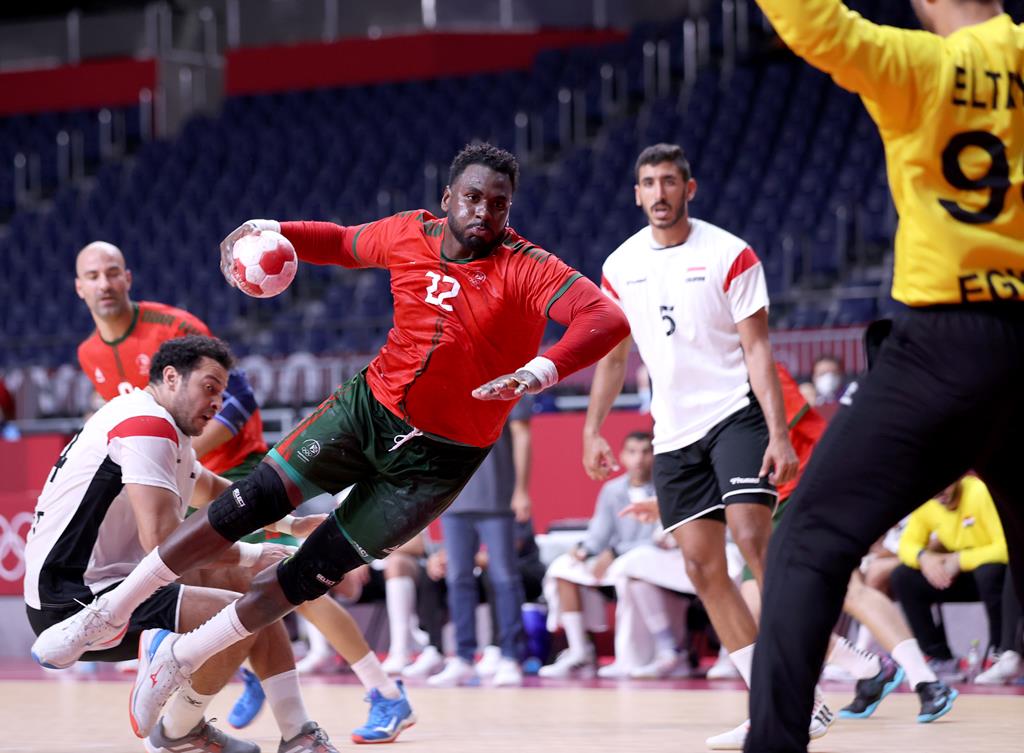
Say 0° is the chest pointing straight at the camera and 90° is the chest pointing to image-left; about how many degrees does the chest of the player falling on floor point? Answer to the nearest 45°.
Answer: approximately 270°

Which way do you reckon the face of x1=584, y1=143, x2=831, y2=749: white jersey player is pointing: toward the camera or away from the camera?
toward the camera

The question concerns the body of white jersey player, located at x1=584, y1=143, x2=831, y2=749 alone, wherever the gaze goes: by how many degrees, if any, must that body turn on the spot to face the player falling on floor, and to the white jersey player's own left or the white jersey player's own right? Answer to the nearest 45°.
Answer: approximately 45° to the white jersey player's own right

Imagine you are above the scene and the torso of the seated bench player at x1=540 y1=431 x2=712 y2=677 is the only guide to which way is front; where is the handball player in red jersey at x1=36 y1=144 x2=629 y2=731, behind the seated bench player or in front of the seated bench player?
in front

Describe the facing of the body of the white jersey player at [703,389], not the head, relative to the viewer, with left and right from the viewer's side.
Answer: facing the viewer

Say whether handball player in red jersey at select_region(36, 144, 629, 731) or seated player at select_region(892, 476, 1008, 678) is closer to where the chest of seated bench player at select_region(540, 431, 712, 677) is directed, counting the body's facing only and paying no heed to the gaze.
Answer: the handball player in red jersey

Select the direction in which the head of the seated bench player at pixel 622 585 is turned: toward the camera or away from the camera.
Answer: toward the camera

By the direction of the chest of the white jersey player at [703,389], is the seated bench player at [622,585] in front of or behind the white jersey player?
behind

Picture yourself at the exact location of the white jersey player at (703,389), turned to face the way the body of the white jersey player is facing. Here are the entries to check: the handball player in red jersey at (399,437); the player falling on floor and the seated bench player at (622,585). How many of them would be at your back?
1

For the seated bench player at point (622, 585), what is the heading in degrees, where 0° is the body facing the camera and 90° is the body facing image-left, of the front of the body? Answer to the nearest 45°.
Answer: approximately 45°

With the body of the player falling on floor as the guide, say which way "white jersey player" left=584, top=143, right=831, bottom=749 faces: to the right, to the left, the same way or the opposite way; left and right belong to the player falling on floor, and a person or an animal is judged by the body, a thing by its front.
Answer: to the right

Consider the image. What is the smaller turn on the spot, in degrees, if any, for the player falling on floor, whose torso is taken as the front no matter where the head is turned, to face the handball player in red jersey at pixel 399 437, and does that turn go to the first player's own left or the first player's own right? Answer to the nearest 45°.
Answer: approximately 45° to the first player's own right

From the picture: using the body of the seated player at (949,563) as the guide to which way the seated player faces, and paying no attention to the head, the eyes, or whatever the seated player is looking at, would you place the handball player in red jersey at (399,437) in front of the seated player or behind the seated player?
in front
